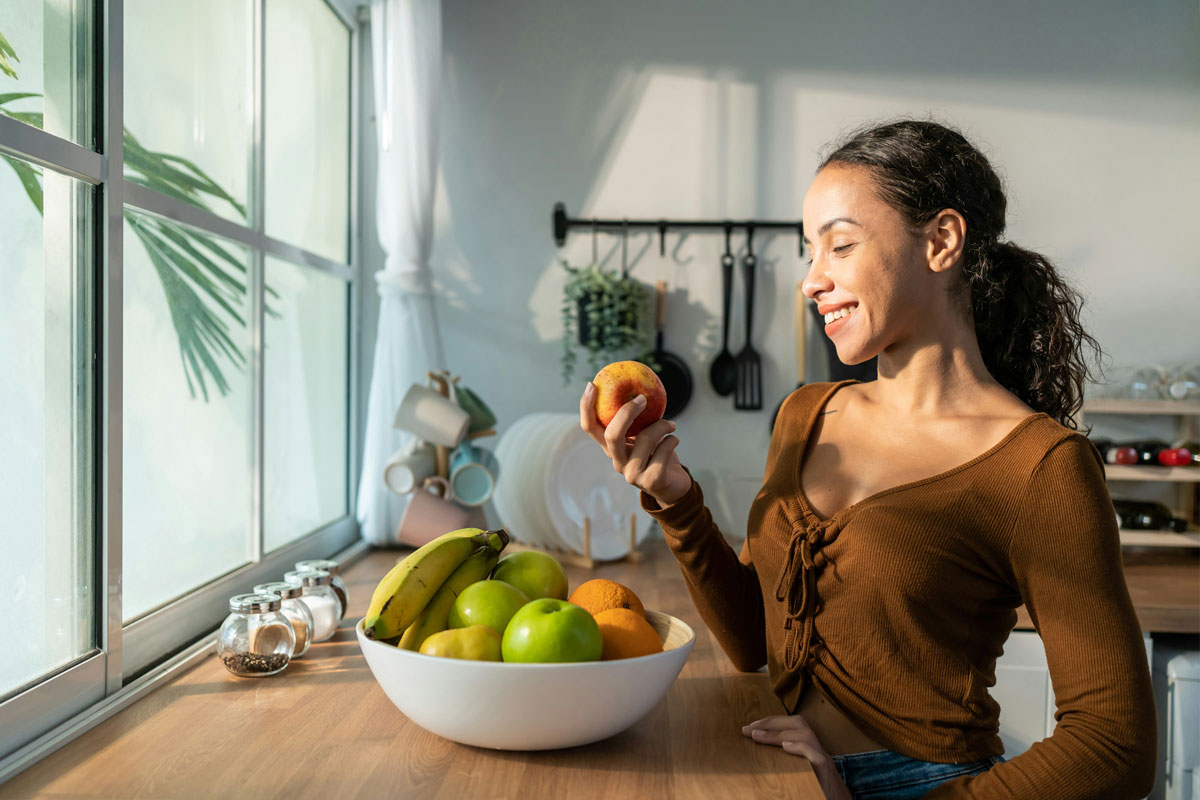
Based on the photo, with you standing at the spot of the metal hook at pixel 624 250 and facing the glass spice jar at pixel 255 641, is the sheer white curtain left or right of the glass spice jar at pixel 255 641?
right

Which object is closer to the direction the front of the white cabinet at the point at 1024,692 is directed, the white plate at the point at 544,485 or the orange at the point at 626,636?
the orange

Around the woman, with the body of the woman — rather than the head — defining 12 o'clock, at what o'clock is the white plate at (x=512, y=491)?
The white plate is roughly at 3 o'clock from the woman.

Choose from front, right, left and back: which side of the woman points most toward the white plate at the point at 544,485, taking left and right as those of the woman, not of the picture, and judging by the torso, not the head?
right

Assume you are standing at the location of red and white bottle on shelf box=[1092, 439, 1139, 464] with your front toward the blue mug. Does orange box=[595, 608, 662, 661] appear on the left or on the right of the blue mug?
left

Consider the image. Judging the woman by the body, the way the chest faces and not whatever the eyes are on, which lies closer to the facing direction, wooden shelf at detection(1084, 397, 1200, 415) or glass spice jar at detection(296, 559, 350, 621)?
the glass spice jar

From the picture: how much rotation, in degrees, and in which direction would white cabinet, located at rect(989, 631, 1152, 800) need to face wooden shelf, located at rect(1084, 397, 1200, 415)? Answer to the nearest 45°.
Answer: approximately 180°

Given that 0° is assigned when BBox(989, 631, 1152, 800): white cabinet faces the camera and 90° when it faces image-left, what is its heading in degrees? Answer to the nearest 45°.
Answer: approximately 0°

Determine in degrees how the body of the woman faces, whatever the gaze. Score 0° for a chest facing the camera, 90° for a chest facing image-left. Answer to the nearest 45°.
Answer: approximately 45°

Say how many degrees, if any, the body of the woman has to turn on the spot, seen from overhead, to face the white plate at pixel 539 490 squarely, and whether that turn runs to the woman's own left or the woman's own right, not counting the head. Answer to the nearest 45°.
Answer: approximately 90° to the woman's own right
